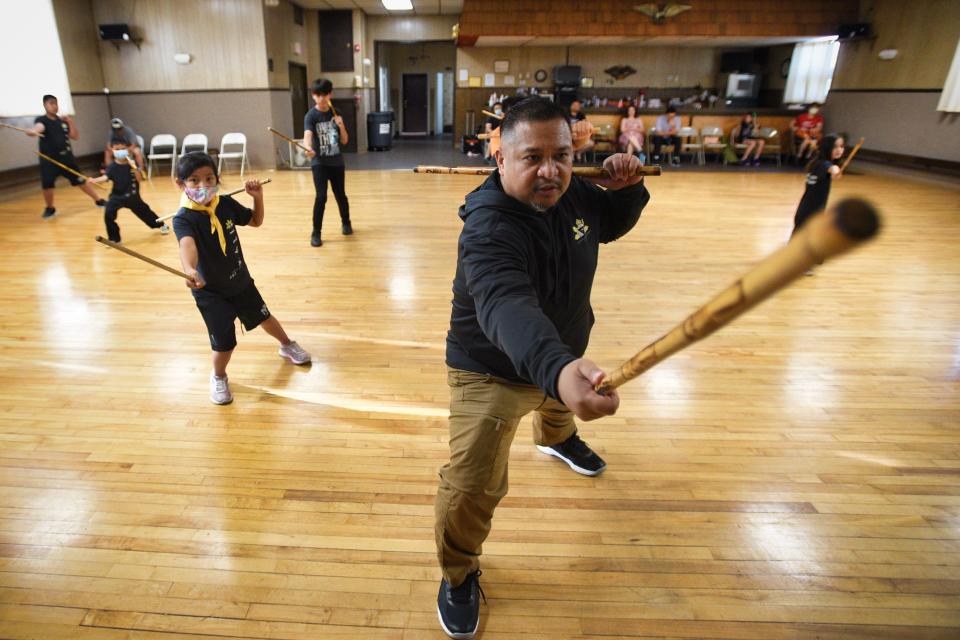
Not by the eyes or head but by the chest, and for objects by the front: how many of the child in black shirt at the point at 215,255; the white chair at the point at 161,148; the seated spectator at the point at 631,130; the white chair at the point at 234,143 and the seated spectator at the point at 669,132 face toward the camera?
5

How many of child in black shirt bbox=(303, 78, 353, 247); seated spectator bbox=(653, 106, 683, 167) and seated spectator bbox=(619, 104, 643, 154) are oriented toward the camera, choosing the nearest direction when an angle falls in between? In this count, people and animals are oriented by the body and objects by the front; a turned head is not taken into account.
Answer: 3

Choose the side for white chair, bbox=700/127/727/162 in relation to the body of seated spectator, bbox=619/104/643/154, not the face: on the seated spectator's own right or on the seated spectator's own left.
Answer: on the seated spectator's own left

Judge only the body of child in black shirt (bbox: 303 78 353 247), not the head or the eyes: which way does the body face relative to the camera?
toward the camera

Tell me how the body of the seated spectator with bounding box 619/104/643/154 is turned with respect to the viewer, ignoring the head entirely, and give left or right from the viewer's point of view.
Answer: facing the viewer

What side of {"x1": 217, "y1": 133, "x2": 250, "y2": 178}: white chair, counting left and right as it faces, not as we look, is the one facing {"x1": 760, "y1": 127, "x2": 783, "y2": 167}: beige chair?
left

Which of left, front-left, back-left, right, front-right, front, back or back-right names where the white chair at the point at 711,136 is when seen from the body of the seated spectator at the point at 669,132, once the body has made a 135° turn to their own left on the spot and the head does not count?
front

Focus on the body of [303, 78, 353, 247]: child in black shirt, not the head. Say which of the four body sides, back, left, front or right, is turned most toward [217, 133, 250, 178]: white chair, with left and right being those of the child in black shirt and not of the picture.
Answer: back

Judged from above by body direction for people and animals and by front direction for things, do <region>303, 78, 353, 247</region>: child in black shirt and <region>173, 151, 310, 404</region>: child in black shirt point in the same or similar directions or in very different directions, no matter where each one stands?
same or similar directions

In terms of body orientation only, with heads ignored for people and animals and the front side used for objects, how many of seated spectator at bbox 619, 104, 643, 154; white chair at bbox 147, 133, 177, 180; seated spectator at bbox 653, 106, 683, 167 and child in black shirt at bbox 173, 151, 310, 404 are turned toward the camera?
4

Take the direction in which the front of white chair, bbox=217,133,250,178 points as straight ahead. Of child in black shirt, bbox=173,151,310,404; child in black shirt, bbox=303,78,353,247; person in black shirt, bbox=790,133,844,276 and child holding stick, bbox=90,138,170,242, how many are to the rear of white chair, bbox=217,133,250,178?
0

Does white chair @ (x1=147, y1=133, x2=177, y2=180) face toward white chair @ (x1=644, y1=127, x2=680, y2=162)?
no

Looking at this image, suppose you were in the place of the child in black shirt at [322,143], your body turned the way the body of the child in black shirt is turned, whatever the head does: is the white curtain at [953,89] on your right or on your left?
on your left

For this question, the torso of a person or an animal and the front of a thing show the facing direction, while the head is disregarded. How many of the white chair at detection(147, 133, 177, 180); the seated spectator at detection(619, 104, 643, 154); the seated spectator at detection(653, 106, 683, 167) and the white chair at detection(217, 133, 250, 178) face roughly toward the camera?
4

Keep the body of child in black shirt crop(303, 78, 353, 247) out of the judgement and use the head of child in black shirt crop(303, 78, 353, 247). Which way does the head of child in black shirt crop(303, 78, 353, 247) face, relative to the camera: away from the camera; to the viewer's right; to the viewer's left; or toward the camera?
toward the camera

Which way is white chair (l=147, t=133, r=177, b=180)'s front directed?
toward the camera

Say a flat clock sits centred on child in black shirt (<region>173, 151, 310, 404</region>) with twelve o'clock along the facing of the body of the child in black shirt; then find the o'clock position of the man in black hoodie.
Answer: The man in black hoodie is roughly at 11 o'clock from the child in black shirt.

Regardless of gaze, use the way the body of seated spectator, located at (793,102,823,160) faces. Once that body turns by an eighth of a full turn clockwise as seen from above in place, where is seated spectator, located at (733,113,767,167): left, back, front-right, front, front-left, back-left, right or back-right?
front

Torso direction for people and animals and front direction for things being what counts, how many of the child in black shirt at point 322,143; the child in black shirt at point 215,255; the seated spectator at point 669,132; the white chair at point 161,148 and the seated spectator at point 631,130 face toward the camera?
5
